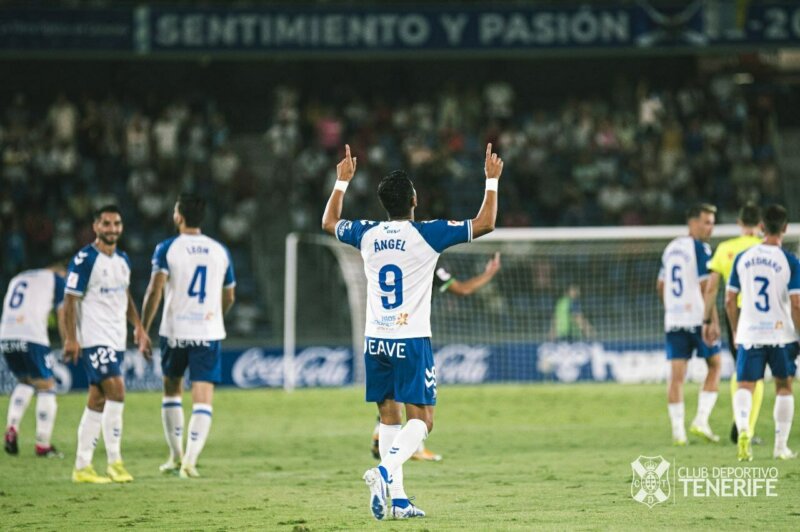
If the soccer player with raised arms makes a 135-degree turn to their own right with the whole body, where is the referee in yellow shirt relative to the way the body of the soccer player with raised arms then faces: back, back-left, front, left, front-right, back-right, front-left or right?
left

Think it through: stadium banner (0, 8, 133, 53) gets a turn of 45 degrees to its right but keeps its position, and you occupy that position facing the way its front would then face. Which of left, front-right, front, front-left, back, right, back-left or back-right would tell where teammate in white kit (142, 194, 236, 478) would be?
front-left

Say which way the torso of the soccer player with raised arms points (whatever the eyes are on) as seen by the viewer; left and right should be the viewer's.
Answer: facing away from the viewer

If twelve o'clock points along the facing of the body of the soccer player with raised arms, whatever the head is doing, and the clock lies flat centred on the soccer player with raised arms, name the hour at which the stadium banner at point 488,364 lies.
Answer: The stadium banner is roughly at 12 o'clock from the soccer player with raised arms.

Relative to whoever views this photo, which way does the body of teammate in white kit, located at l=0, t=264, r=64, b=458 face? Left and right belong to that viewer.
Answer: facing away from the viewer and to the right of the viewer

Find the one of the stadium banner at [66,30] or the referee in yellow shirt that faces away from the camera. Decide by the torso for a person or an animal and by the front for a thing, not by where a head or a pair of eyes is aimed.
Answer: the referee in yellow shirt

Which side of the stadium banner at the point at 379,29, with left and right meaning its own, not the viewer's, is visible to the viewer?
front

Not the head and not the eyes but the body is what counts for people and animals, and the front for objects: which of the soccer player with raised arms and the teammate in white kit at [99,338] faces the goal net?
the soccer player with raised arms

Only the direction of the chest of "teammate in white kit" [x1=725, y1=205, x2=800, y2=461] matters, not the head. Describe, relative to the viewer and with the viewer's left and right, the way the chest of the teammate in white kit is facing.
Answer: facing away from the viewer

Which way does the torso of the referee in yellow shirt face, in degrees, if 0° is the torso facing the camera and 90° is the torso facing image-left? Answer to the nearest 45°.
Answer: approximately 180°

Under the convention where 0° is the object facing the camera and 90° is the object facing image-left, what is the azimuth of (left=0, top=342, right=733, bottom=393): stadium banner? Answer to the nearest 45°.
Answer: approximately 0°

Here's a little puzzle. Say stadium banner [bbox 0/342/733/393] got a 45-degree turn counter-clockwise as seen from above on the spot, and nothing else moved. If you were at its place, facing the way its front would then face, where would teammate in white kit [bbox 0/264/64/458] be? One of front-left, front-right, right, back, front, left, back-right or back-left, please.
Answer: right

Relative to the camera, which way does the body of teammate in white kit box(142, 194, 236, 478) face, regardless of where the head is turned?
away from the camera

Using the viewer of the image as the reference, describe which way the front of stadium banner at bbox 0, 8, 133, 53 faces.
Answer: facing the viewer
